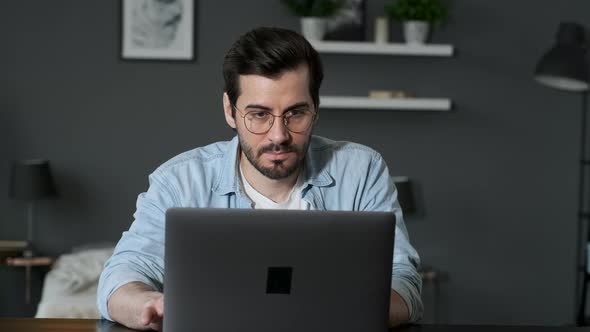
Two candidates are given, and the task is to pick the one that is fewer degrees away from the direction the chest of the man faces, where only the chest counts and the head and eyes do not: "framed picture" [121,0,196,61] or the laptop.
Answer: the laptop

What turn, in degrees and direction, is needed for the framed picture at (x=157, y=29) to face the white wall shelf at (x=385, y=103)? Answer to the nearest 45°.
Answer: approximately 90° to its left

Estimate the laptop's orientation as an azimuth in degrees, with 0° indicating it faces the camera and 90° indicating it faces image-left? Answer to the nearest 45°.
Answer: approximately 180°

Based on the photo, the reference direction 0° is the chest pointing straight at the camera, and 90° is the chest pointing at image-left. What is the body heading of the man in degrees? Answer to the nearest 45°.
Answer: approximately 0°

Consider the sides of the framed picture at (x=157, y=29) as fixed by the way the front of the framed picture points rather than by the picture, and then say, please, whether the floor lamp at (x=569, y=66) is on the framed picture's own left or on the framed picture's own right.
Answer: on the framed picture's own left

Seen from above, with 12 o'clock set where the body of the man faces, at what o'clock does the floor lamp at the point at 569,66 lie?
The floor lamp is roughly at 7 o'clock from the man.

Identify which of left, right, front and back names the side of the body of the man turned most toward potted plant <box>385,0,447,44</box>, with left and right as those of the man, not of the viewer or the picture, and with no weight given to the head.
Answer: back

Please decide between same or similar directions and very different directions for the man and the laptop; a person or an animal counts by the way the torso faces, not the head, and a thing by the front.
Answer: very different directions
